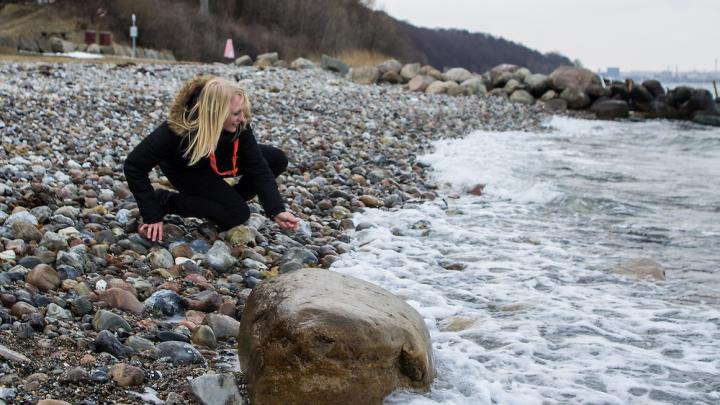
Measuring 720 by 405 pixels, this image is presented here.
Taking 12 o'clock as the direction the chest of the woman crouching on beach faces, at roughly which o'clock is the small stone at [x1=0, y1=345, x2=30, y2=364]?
The small stone is roughly at 2 o'clock from the woman crouching on beach.

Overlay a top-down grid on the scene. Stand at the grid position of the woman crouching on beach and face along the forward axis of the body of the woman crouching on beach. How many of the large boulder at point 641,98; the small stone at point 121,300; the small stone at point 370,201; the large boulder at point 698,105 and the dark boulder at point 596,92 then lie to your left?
4

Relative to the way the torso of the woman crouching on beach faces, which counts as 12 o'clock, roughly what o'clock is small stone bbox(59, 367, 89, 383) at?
The small stone is roughly at 2 o'clock from the woman crouching on beach.

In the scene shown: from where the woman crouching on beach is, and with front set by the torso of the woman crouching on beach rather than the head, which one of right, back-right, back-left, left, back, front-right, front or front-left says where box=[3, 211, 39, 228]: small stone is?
back-right

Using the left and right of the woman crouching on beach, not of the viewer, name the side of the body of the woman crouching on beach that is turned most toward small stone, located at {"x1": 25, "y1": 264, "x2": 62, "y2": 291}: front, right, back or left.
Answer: right

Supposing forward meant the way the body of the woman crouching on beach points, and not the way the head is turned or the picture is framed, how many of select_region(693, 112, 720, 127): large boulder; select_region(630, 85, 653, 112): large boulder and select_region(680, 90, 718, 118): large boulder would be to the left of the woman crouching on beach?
3

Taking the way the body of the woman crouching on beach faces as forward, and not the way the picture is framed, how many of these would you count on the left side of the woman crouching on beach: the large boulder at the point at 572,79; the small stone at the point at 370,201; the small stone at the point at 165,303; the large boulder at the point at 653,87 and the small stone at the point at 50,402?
3

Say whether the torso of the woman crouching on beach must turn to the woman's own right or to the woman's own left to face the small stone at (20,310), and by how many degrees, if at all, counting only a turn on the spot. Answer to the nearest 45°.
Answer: approximately 90° to the woman's own right

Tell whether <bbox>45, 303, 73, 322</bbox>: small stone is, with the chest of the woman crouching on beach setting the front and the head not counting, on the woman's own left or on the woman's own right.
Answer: on the woman's own right

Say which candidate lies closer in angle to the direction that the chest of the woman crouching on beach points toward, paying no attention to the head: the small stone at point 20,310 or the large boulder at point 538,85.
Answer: the small stone

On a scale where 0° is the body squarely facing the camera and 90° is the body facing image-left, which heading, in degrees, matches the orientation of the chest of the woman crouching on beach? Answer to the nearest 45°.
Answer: approximately 315°

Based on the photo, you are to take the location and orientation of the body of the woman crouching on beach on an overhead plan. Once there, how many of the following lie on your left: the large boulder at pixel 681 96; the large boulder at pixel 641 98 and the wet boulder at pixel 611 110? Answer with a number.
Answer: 3

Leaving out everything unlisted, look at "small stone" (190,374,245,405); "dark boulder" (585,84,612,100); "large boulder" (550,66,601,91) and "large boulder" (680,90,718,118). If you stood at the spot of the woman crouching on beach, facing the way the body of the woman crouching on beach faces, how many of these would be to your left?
3

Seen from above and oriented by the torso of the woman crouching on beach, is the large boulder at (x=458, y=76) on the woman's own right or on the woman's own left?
on the woman's own left

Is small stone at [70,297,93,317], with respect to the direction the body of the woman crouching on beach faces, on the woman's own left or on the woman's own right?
on the woman's own right

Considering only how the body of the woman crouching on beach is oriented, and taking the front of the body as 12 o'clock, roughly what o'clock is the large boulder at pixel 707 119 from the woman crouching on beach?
The large boulder is roughly at 9 o'clock from the woman crouching on beach.

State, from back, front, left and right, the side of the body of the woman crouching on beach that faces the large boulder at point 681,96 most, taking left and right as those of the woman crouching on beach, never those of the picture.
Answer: left
